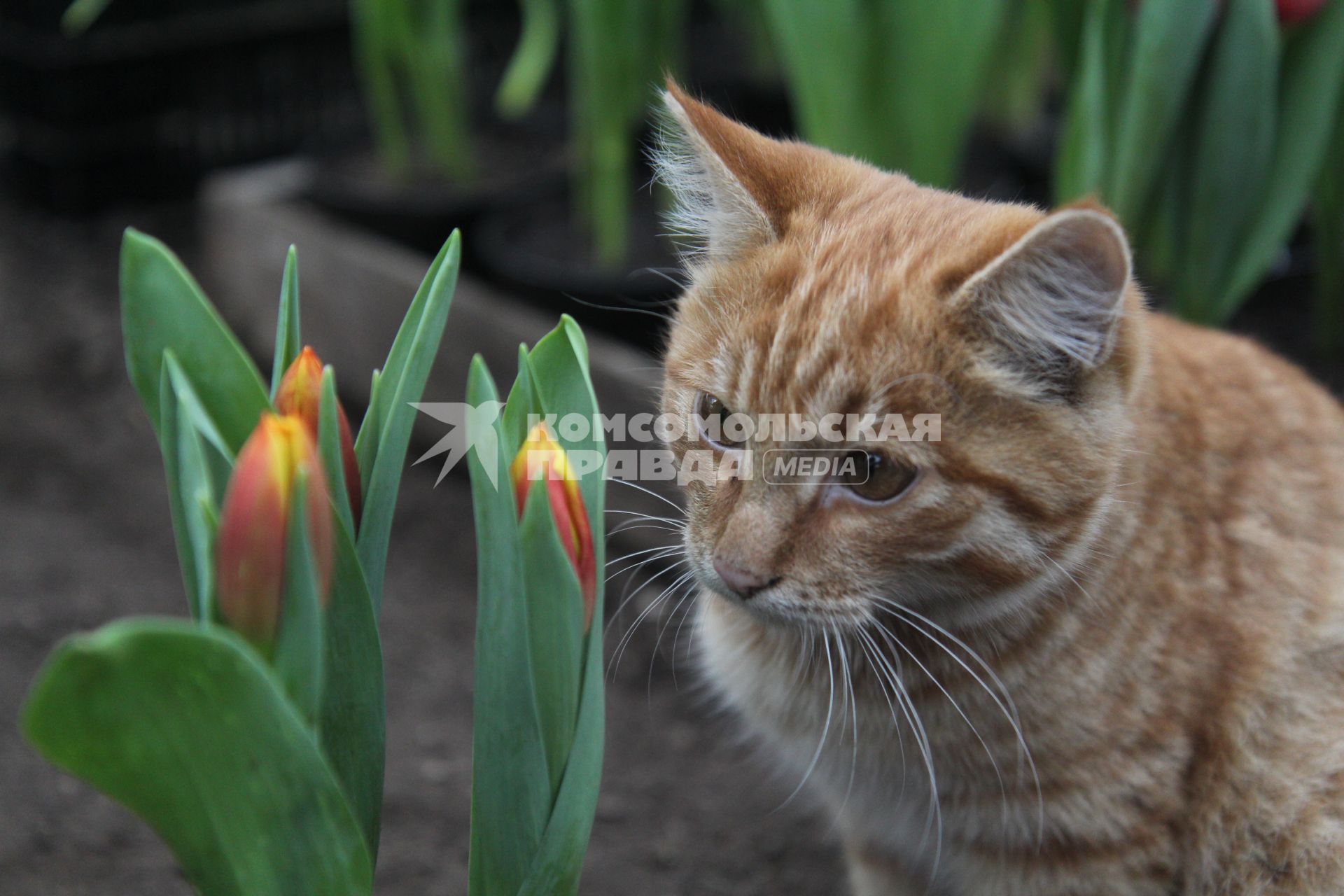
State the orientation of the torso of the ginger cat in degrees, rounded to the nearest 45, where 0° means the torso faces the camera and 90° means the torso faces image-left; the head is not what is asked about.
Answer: approximately 45°
